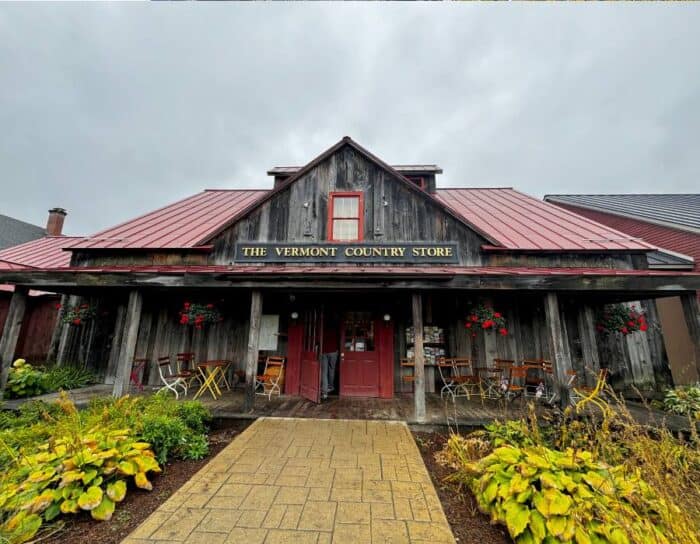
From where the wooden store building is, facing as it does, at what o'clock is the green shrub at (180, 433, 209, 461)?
The green shrub is roughly at 1 o'clock from the wooden store building.

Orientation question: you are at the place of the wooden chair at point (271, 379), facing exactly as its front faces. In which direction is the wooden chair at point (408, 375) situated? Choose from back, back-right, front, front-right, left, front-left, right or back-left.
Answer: back-left

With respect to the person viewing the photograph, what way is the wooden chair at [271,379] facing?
facing the viewer and to the left of the viewer

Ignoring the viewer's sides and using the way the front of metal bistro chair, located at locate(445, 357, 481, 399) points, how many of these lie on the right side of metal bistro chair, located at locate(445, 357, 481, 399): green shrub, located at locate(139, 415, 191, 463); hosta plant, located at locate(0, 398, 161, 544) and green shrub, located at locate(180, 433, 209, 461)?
3

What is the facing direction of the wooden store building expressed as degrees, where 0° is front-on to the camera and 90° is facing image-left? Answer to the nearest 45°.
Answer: approximately 0°

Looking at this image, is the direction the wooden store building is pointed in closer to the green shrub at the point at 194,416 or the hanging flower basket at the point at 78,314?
the green shrub

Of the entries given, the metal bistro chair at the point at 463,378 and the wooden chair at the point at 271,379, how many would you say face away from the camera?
0

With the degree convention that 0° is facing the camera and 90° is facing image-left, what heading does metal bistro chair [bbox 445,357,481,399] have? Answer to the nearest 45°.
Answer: approximately 315°

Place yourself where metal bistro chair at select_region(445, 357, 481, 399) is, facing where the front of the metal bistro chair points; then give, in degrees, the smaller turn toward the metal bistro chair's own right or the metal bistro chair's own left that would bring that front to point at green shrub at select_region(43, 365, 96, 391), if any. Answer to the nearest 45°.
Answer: approximately 135° to the metal bistro chair's own right
